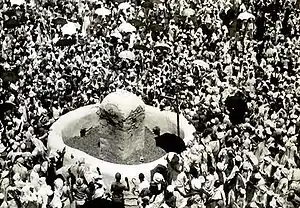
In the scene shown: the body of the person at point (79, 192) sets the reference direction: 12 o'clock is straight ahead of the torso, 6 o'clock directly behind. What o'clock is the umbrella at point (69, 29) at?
The umbrella is roughly at 12 o'clock from the person.

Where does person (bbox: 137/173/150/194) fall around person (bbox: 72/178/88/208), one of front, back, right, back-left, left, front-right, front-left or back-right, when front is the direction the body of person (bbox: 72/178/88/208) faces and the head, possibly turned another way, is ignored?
right

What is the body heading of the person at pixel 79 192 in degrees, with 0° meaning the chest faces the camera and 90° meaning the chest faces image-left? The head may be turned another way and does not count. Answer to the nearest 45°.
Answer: approximately 180°

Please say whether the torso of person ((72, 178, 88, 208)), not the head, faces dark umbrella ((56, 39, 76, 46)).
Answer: yes

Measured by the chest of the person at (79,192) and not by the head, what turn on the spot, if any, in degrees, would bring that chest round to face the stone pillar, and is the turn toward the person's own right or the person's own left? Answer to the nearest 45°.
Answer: approximately 45° to the person's own right

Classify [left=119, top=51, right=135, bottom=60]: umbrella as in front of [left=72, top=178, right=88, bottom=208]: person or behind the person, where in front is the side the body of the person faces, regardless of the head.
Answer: in front

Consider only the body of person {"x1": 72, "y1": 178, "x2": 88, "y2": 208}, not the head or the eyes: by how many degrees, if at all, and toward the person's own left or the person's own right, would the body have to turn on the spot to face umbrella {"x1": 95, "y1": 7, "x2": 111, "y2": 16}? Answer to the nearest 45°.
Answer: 0° — they already face it
